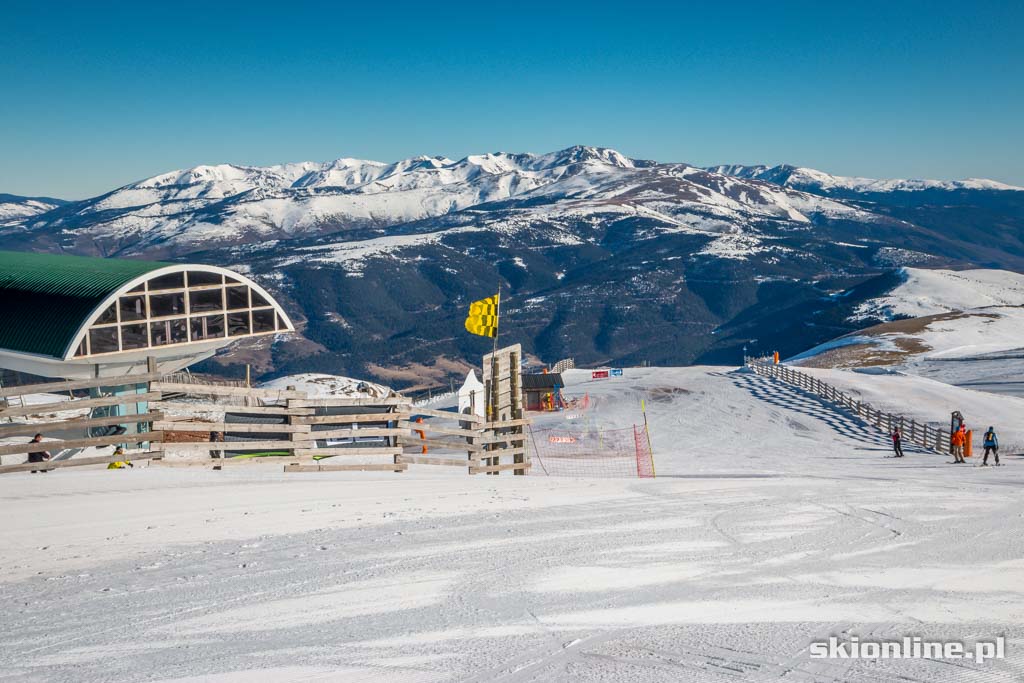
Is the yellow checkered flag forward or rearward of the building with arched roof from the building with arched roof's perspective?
forward

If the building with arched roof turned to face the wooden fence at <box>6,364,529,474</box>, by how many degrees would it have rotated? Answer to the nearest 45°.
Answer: approximately 45° to its right

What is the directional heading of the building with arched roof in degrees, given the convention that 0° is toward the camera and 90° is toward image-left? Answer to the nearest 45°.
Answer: approximately 315°

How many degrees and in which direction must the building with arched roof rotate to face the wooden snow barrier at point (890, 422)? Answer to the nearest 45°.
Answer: approximately 45° to its left

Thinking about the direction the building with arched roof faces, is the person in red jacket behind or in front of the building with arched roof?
in front

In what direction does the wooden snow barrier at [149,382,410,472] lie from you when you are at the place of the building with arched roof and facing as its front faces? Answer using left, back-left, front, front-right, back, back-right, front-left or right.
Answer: front-right

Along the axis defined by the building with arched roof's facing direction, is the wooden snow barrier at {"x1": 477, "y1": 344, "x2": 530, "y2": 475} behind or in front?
in front
